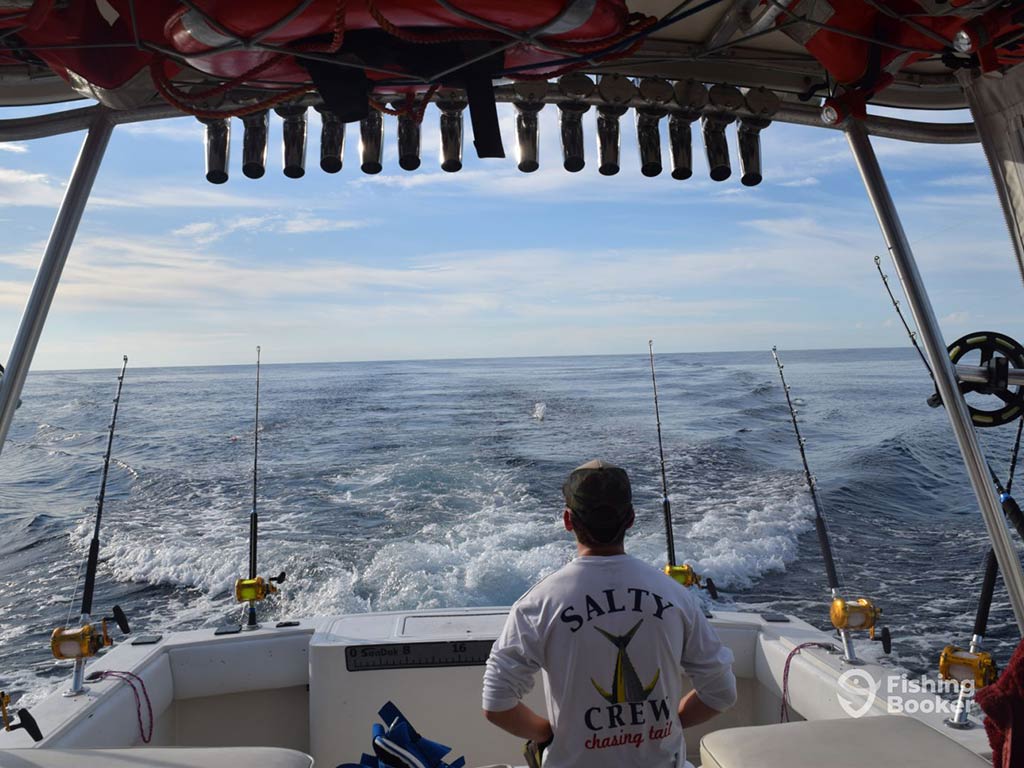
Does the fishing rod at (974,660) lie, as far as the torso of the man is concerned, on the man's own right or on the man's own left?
on the man's own right

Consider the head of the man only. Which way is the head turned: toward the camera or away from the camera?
away from the camera

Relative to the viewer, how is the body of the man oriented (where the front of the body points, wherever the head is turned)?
away from the camera

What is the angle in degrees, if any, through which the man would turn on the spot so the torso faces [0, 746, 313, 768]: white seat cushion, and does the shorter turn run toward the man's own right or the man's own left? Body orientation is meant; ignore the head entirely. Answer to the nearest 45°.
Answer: approximately 90° to the man's own left

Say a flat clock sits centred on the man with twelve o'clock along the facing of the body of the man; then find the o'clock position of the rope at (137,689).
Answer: The rope is roughly at 10 o'clock from the man.
